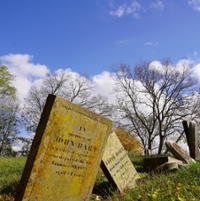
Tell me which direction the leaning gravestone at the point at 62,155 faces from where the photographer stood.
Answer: facing the viewer and to the right of the viewer

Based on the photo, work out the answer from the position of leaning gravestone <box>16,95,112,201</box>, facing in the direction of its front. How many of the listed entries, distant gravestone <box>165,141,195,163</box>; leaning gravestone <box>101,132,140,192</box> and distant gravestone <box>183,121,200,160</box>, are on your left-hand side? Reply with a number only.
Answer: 3

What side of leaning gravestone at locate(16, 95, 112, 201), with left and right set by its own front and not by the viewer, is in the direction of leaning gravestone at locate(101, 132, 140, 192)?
left

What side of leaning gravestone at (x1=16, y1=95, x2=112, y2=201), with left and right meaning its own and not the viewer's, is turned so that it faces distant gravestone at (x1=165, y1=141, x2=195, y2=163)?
left
